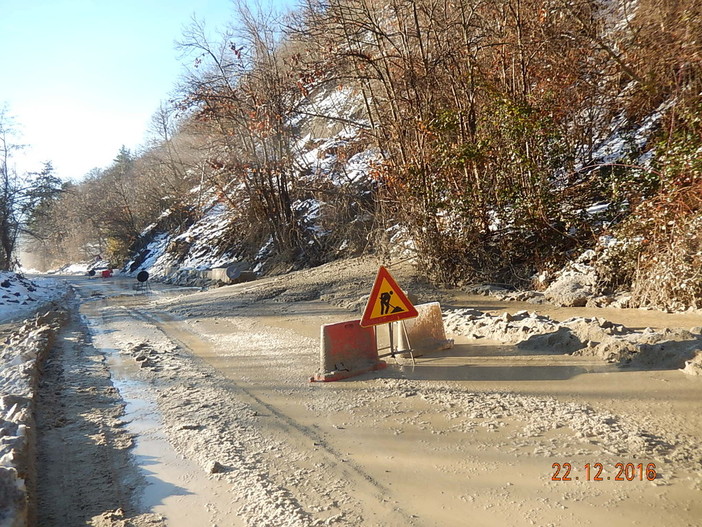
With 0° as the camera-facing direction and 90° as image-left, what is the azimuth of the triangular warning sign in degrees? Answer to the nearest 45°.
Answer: approximately 0°

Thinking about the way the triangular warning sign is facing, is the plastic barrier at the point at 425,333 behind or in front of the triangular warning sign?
behind
